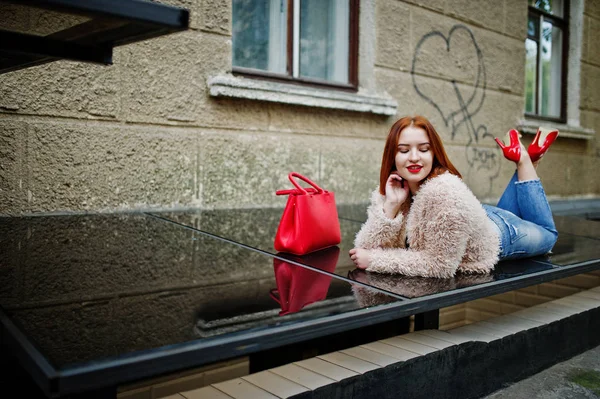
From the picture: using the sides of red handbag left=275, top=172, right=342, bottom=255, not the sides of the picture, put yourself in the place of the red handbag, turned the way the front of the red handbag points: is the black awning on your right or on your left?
on your right

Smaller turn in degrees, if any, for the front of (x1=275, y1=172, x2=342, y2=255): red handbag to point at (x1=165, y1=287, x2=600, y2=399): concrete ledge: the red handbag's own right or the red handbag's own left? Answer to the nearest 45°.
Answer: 0° — it already faces it

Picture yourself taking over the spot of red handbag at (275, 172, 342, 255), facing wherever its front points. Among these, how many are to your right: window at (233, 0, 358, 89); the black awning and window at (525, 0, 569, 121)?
1

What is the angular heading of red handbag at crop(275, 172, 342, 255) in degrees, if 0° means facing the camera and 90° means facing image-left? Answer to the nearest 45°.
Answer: approximately 315°

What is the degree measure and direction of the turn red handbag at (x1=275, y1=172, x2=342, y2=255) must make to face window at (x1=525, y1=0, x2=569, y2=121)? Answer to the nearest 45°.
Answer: approximately 90° to its left

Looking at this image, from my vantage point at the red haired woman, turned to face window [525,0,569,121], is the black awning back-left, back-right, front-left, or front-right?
back-left

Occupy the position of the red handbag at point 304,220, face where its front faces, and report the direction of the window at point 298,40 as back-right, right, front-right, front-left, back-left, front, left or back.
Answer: back-left

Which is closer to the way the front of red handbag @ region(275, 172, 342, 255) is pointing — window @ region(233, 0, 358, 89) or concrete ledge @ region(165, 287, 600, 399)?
the concrete ledge

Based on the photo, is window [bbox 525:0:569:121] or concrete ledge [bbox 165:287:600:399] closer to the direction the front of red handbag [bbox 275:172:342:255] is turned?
the concrete ledge

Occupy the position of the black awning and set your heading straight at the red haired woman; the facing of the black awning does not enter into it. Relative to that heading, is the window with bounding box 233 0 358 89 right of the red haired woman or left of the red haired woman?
left
